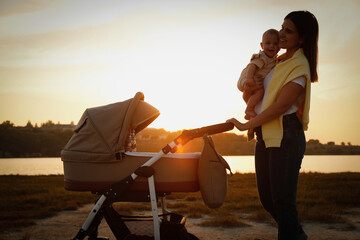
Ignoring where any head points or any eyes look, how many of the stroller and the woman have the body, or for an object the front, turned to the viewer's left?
2

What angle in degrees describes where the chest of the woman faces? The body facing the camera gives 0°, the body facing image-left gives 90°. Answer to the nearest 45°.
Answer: approximately 90°

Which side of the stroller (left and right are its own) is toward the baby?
back

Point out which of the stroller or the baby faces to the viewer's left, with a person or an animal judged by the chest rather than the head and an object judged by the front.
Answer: the stroller

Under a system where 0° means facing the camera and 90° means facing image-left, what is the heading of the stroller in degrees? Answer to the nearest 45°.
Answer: approximately 90°
